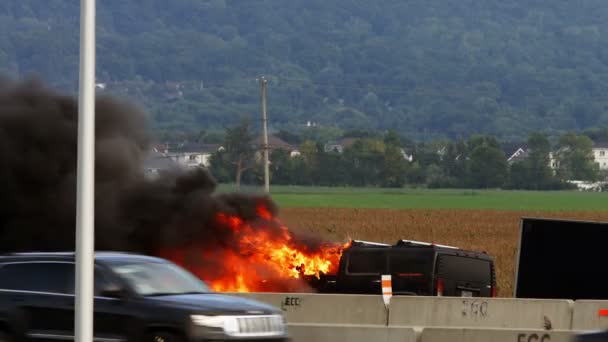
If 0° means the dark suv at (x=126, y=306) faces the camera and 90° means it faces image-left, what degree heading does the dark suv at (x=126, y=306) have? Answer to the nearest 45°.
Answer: approximately 315°

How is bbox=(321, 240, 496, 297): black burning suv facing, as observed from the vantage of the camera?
facing away from the viewer and to the left of the viewer

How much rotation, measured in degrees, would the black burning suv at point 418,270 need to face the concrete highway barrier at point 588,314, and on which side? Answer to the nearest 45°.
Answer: approximately 180°

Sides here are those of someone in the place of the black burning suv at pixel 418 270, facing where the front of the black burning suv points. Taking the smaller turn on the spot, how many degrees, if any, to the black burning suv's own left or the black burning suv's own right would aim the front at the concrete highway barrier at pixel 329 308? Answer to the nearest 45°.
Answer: approximately 90° to the black burning suv's own left

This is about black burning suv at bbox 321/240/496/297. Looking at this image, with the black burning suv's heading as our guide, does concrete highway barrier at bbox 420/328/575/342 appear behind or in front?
behind

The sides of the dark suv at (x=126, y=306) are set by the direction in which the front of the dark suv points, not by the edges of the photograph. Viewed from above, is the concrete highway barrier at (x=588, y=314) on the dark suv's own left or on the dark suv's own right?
on the dark suv's own left
